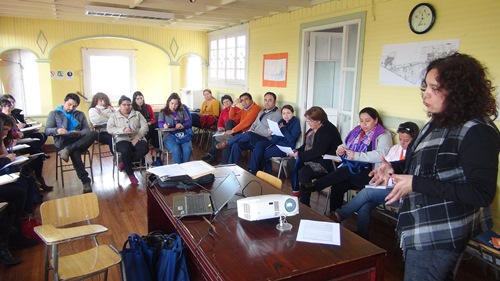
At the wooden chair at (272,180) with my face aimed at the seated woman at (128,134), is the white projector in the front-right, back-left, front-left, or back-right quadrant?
back-left

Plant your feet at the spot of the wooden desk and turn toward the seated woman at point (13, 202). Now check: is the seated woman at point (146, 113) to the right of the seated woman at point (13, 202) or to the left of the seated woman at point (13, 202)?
right

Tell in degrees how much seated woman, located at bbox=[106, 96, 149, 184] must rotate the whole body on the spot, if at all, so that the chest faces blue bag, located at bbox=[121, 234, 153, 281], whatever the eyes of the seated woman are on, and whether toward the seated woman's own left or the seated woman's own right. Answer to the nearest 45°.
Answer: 0° — they already face it

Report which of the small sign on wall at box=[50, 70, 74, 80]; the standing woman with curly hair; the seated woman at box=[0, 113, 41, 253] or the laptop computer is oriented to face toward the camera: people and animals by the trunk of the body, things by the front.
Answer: the small sign on wall

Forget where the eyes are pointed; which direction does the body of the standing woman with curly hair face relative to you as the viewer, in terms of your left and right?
facing to the left of the viewer

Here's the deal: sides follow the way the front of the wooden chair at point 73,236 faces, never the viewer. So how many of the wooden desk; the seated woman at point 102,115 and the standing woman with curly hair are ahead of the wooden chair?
2

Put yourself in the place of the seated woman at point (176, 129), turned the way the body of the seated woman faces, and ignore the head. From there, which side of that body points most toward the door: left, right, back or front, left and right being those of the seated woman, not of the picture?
left

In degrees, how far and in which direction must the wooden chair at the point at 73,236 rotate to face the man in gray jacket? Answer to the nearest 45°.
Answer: approximately 135° to its left
